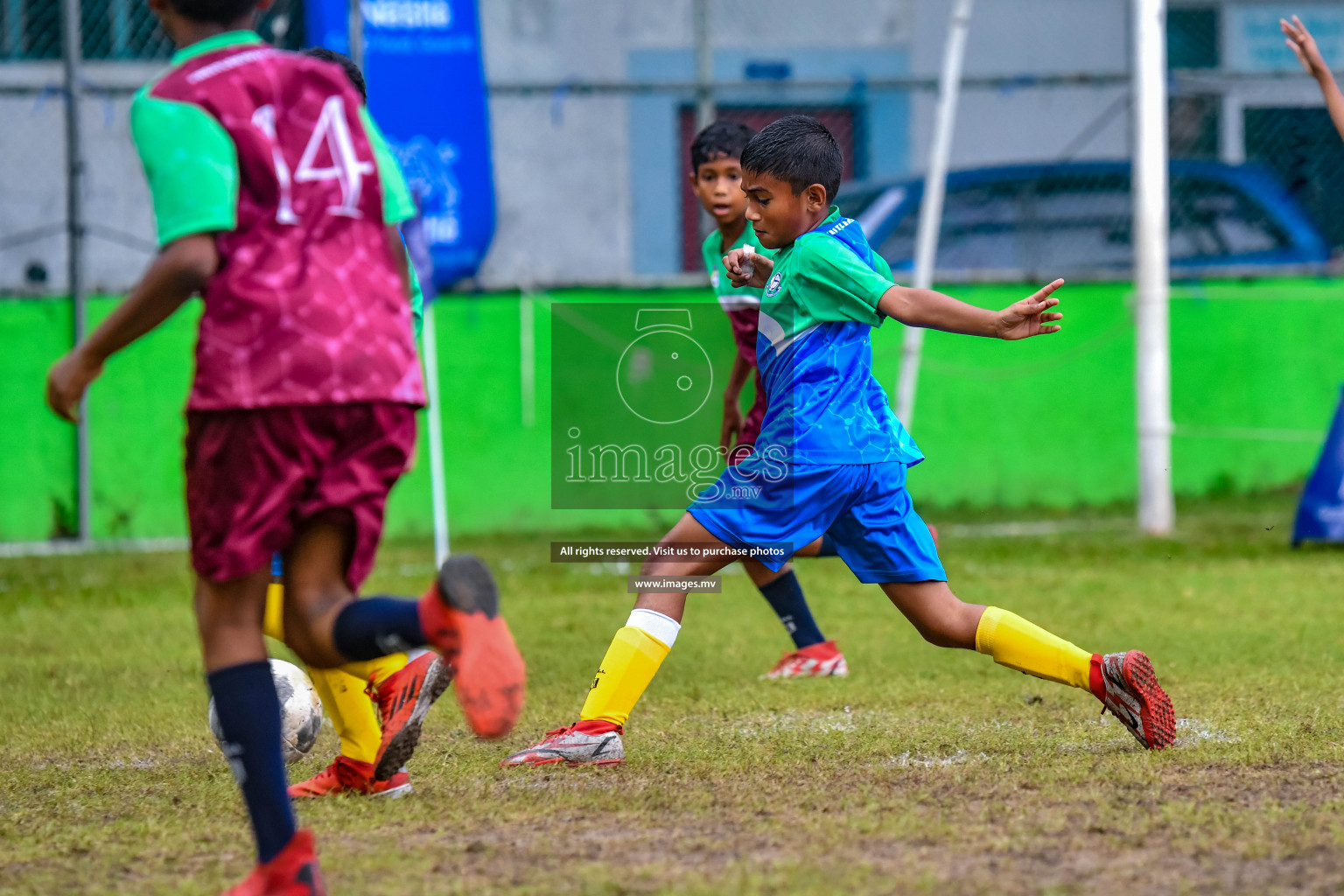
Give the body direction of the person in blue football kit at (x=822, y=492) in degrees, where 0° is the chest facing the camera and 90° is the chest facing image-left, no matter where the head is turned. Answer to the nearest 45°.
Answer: approximately 90°

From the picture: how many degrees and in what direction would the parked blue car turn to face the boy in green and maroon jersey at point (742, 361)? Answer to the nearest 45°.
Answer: approximately 90° to its left

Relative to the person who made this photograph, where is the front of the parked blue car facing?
facing to the left of the viewer

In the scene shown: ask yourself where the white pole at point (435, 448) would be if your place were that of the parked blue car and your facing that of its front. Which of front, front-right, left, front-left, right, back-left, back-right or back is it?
front-left

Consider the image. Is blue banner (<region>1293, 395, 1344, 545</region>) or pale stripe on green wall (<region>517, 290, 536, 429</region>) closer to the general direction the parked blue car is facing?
the pale stripe on green wall

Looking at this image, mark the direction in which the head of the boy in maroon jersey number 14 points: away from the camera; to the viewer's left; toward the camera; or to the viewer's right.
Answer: away from the camera

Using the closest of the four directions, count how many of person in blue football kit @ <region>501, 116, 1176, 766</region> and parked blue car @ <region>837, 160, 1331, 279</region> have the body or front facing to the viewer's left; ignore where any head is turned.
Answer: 2

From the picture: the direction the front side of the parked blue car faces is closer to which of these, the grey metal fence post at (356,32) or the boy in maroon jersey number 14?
the grey metal fence post

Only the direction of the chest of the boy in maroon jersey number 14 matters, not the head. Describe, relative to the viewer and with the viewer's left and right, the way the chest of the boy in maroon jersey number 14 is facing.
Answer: facing away from the viewer and to the left of the viewer

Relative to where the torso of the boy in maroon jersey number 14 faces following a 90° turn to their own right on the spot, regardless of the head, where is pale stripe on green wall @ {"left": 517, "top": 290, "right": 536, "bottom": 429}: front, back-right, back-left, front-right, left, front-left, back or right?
front-left

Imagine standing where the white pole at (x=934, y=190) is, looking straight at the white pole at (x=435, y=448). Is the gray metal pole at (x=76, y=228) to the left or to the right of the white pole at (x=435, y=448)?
right

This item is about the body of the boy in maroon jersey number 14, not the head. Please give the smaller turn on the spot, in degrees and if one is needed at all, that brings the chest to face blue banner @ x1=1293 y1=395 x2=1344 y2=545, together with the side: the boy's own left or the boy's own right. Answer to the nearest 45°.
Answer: approximately 90° to the boy's own right
